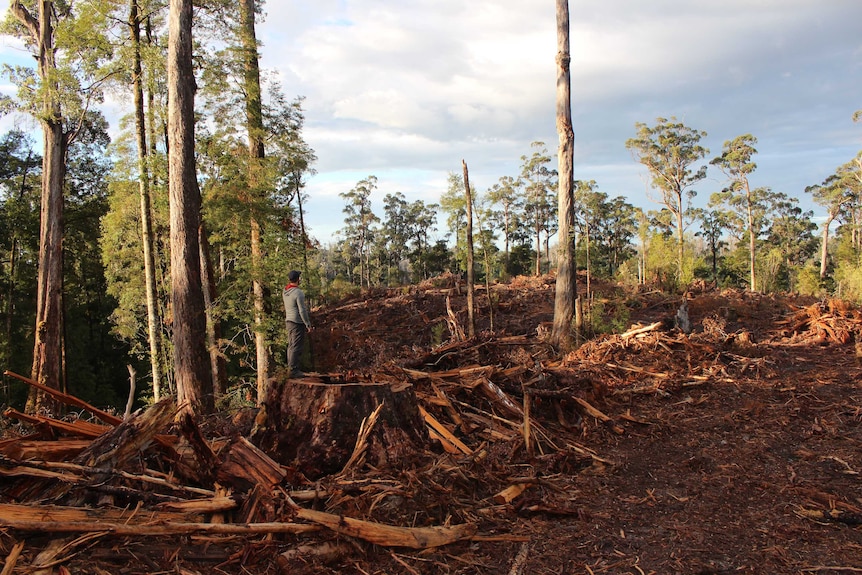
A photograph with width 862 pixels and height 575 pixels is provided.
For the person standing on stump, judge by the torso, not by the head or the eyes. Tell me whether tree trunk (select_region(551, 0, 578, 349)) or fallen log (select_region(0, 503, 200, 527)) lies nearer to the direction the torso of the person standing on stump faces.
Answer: the tree trunk

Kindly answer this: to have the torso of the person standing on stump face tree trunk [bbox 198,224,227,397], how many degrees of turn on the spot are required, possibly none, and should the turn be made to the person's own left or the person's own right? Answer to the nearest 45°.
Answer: approximately 45° to the person's own left

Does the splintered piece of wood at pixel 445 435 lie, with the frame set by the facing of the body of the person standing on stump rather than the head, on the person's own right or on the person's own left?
on the person's own right

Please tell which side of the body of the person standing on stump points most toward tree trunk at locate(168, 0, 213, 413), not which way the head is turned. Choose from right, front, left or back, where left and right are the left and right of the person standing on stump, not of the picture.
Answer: left

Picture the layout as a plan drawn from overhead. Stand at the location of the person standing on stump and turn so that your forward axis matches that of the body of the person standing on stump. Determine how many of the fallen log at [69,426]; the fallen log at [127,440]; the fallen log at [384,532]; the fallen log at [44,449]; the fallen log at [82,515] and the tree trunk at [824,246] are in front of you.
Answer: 1

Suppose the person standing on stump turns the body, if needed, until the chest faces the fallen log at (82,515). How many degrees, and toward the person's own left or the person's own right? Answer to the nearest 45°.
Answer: approximately 135° to the person's own right

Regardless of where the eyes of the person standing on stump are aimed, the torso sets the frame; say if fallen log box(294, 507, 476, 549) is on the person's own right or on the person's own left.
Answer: on the person's own right

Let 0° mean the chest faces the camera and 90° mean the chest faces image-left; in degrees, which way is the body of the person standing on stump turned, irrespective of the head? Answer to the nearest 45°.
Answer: approximately 225°
